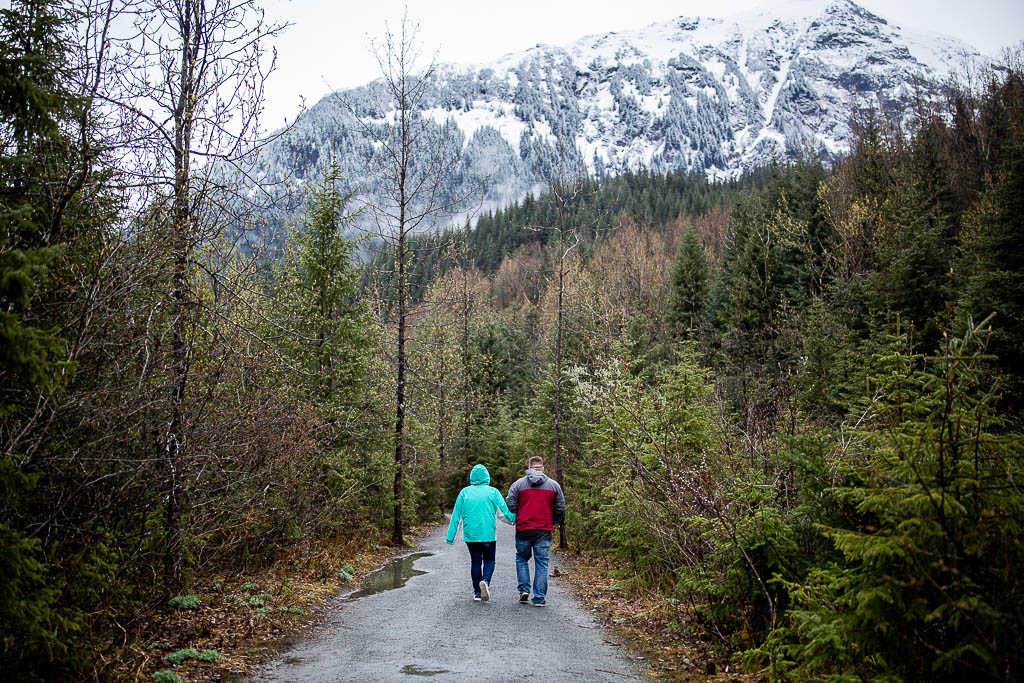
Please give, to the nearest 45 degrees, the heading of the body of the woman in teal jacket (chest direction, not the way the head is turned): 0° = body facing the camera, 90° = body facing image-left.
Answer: approximately 180°

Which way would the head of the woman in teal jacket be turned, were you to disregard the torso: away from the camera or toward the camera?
away from the camera

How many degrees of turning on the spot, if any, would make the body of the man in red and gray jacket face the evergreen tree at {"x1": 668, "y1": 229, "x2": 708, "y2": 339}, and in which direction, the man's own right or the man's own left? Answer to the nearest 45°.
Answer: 0° — they already face it

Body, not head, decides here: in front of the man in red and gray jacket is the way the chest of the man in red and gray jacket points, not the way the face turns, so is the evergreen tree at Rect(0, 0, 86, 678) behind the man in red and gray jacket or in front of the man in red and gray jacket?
behind

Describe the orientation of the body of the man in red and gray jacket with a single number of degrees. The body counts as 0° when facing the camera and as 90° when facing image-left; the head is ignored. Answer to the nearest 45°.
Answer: approximately 180°
